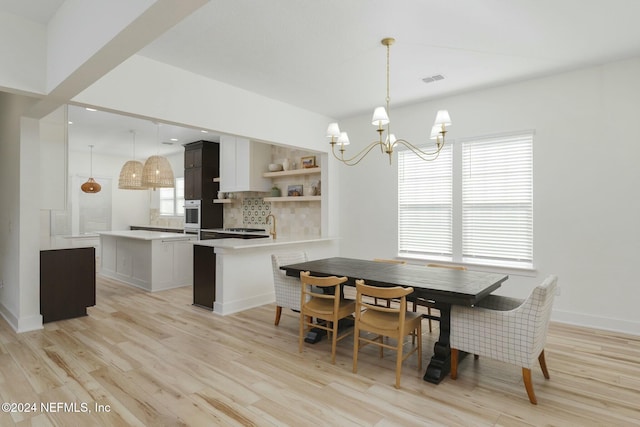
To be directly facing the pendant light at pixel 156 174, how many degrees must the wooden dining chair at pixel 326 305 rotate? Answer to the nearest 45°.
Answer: approximately 90° to its left

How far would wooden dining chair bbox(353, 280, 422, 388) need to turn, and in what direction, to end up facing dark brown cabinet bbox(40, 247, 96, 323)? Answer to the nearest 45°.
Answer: approximately 135° to its left

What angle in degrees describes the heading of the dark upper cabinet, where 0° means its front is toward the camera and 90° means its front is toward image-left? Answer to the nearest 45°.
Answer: approximately 45°

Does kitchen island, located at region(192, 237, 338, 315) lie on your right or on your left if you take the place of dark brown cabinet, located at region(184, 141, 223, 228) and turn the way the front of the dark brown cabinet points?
on your left

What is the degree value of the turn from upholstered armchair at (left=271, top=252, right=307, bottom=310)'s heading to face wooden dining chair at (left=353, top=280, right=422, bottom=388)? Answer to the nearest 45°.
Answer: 0° — it already faces it

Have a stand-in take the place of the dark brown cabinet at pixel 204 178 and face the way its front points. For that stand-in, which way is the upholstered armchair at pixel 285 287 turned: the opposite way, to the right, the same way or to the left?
to the left

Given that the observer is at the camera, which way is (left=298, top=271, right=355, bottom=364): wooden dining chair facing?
facing away from the viewer and to the right of the viewer
